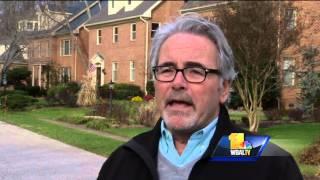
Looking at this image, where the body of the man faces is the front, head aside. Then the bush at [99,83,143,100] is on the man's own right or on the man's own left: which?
on the man's own right

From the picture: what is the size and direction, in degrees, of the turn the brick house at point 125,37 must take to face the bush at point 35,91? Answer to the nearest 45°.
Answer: approximately 90° to its right

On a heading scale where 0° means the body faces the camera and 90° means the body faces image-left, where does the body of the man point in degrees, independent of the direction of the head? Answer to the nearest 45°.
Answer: approximately 45°

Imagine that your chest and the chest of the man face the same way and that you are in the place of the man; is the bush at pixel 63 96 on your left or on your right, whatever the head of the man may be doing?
on your right

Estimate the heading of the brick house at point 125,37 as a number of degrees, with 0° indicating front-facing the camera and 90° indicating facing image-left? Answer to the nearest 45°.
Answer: approximately 45°

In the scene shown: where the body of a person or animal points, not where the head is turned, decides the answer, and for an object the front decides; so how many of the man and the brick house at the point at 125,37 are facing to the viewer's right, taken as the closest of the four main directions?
0
